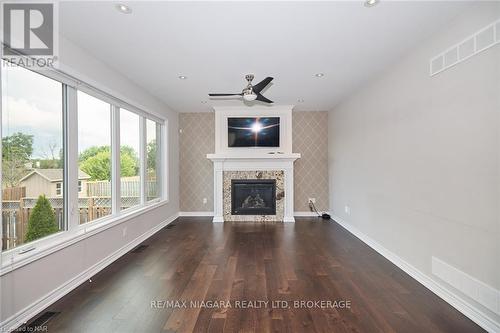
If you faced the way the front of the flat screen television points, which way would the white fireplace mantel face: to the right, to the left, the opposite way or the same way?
the same way

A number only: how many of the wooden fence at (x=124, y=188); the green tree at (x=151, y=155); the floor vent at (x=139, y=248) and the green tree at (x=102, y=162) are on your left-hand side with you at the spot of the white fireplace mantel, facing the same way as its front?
0

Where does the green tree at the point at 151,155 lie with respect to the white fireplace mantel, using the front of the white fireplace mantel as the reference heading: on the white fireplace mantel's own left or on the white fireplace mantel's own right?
on the white fireplace mantel's own right

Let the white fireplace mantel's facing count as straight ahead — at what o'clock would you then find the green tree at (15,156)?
The green tree is roughly at 4 o'clock from the white fireplace mantel.

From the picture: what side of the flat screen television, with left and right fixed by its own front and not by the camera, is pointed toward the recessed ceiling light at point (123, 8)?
front

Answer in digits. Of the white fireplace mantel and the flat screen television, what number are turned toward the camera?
2

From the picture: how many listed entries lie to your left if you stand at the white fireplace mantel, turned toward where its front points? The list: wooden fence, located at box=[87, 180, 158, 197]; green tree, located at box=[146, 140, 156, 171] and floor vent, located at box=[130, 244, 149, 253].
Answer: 0

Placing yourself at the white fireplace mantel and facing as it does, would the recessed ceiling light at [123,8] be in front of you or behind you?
in front

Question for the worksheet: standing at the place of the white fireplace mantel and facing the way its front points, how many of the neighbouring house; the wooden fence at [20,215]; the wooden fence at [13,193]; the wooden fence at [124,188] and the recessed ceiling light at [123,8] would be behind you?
0

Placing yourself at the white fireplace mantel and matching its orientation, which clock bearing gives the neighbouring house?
The neighbouring house is roughly at 4 o'clock from the white fireplace mantel.

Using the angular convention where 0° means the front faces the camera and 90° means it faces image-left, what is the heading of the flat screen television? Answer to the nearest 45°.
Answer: approximately 0°

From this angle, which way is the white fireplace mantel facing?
toward the camera
